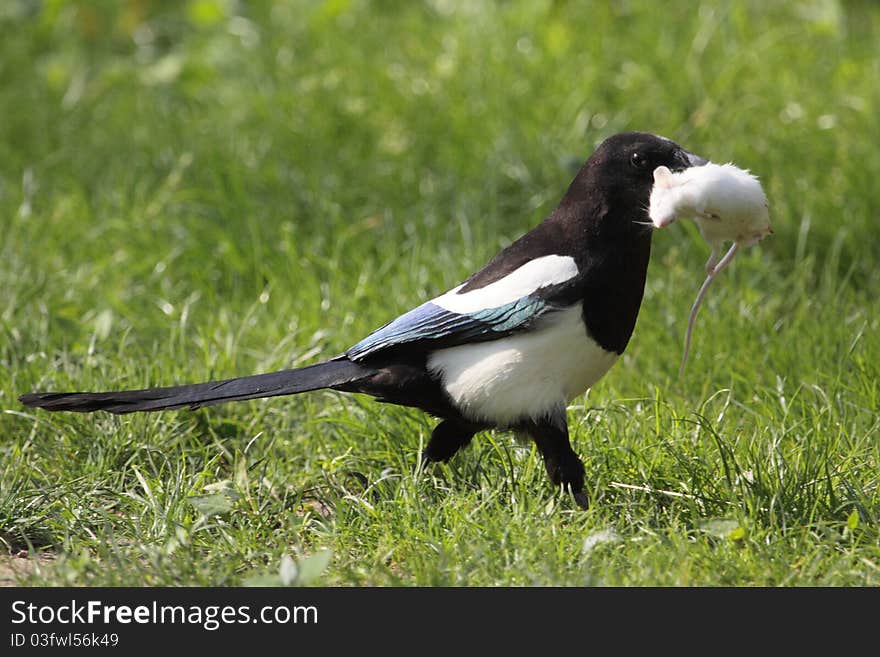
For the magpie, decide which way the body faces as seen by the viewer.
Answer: to the viewer's right
